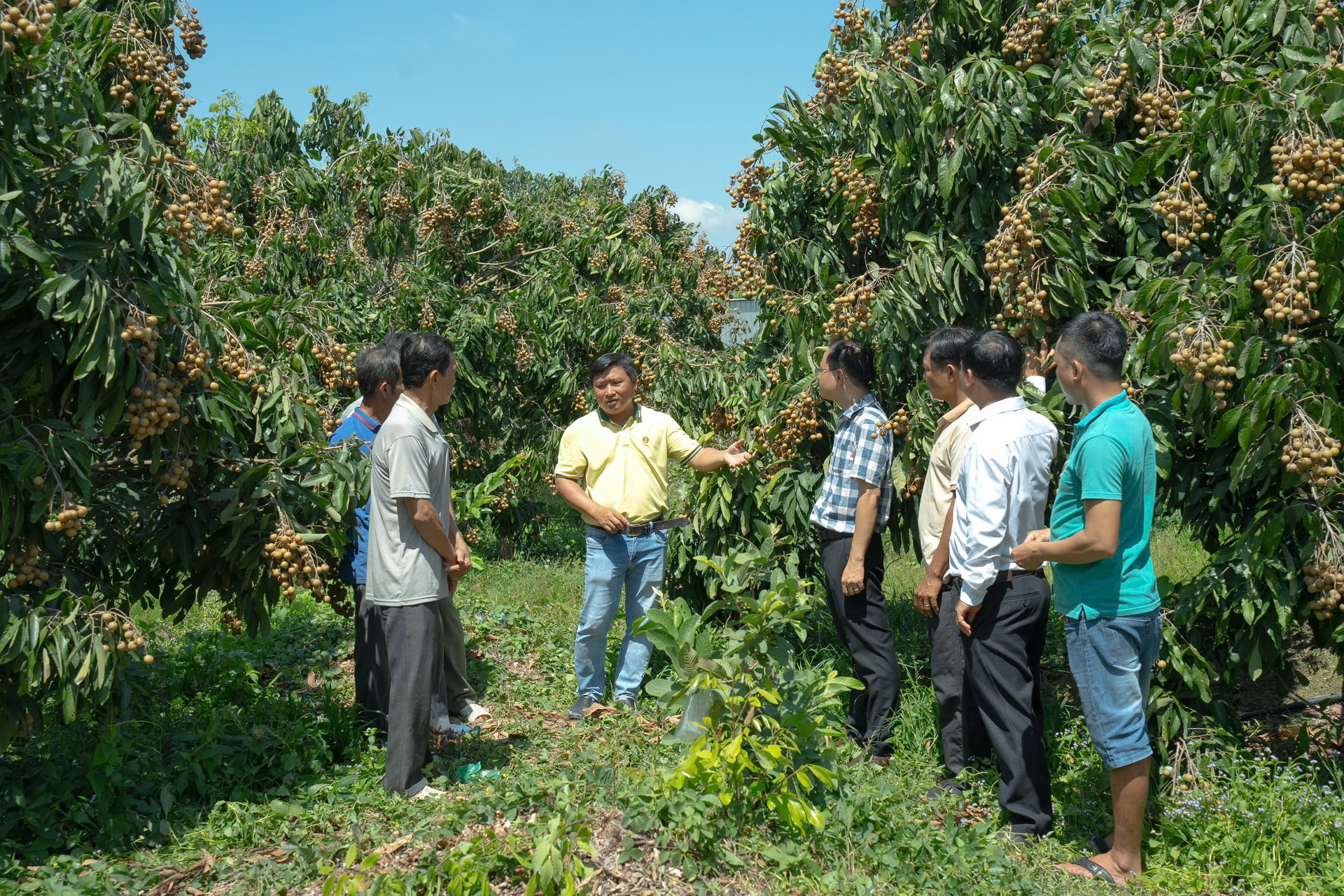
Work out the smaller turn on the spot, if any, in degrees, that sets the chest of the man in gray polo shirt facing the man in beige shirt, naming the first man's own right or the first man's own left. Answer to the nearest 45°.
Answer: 0° — they already face them

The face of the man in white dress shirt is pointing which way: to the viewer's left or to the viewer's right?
to the viewer's left

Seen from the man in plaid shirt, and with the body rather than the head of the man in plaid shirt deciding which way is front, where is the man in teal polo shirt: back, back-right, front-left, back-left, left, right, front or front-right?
back-left

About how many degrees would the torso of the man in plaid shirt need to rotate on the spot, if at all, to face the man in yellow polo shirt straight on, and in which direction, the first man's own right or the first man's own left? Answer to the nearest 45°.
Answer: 0° — they already face them

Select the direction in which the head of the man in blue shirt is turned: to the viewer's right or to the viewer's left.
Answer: to the viewer's right

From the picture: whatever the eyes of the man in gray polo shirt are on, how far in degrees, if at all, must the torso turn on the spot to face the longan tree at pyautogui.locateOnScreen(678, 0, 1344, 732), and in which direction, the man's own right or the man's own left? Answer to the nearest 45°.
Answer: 0° — they already face it

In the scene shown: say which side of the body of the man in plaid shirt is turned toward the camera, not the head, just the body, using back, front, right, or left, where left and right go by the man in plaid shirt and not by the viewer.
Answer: left

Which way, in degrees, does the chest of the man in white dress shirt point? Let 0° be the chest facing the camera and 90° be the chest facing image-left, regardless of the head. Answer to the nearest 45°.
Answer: approximately 135°

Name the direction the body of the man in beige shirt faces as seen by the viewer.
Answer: to the viewer's left

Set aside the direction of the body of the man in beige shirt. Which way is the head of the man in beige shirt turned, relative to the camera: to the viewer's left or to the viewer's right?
to the viewer's left

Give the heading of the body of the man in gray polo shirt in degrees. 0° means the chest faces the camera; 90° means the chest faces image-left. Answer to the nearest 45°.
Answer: approximately 270°
